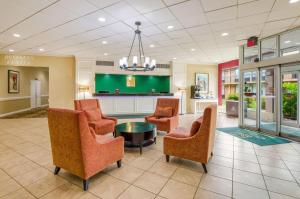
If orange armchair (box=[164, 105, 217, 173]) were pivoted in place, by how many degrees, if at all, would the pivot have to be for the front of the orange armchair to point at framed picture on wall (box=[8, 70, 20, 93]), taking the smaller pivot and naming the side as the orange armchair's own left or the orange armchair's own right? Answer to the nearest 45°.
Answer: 0° — it already faces it

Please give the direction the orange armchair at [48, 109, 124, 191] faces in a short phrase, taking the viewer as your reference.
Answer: facing away from the viewer and to the right of the viewer

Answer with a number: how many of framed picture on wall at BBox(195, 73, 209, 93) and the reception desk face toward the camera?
2

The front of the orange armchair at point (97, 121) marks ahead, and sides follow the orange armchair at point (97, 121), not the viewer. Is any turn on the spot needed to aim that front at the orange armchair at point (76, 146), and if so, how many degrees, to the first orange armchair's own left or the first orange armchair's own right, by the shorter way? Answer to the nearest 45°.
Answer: approximately 45° to the first orange armchair's own right

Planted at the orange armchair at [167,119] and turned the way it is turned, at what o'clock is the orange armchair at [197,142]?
the orange armchair at [197,142] is roughly at 10 o'clock from the orange armchair at [167,119].

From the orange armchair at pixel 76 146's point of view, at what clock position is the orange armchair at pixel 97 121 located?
the orange armchair at pixel 97 121 is roughly at 11 o'clock from the orange armchair at pixel 76 146.

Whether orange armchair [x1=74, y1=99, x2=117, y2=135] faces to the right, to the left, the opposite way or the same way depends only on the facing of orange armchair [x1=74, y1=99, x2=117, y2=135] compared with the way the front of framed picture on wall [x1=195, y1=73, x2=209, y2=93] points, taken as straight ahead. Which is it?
to the left

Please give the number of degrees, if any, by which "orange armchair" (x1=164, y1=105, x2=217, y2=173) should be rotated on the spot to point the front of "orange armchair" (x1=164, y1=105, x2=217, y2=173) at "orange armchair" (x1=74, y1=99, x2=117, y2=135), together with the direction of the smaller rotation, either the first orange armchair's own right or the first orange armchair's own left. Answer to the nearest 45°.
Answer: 0° — it already faces it

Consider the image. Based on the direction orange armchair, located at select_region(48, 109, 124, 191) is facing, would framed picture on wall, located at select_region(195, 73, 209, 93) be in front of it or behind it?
in front

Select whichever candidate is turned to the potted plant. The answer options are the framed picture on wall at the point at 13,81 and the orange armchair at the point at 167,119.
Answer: the framed picture on wall

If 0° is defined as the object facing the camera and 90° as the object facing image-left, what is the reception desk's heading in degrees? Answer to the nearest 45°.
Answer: approximately 0°

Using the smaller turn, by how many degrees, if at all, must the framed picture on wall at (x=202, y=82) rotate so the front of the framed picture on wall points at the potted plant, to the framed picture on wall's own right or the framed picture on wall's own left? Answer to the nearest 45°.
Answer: approximately 45° to the framed picture on wall's own left

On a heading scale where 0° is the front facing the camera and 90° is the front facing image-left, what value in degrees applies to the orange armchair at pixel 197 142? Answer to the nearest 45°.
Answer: approximately 135°

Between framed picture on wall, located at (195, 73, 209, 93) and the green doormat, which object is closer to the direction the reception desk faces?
the green doormat

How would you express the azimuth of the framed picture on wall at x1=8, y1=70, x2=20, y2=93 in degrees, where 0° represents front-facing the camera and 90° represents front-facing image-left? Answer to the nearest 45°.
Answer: approximately 315°

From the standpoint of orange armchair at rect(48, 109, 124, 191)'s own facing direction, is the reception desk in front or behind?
in front

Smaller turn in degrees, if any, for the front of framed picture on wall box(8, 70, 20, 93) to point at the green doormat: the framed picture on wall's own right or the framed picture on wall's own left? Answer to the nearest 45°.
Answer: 0° — it already faces it
